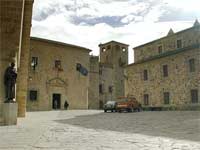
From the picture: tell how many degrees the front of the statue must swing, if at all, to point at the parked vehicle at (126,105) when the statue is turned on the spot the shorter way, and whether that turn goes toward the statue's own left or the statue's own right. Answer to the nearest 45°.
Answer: approximately 90° to the statue's own left

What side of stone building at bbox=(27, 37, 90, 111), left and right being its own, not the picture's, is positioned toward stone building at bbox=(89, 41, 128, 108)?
left

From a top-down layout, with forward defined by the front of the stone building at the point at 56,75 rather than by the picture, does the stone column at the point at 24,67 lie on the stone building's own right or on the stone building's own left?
on the stone building's own right

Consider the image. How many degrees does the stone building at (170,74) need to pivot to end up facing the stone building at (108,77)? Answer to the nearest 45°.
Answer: approximately 90° to its right

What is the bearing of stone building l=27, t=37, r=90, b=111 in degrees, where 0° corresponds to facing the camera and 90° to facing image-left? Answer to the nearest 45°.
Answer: approximately 315°

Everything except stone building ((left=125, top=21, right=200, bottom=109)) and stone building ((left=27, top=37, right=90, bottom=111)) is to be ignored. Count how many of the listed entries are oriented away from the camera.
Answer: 0

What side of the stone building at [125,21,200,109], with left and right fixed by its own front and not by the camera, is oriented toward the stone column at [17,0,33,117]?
front

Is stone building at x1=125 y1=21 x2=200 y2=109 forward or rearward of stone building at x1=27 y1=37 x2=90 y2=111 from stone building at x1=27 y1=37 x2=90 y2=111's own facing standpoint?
forward

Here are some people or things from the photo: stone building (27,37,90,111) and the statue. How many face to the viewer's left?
0

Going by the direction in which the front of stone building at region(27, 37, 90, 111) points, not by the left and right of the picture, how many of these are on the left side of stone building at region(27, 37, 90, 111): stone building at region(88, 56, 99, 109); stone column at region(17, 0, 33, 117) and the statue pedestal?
1

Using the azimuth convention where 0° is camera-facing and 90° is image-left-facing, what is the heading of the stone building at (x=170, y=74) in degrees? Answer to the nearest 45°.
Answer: approximately 45°

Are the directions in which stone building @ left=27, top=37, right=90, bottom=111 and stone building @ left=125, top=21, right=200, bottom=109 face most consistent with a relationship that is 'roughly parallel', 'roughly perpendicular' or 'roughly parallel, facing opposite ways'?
roughly perpendicular
